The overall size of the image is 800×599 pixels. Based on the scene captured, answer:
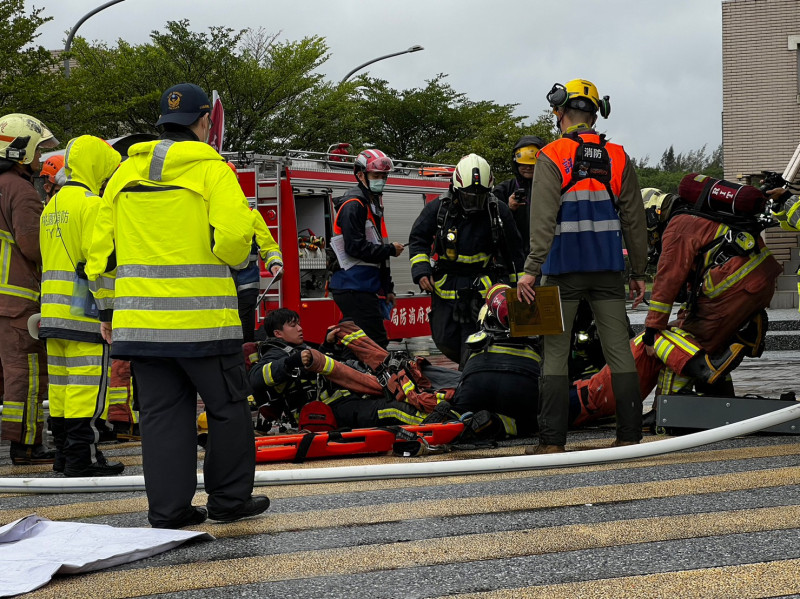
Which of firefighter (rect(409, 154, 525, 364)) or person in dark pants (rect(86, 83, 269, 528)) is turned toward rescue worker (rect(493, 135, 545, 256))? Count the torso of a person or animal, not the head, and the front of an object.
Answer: the person in dark pants

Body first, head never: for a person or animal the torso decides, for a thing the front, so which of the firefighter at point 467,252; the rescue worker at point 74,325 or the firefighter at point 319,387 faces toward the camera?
the firefighter at point 467,252

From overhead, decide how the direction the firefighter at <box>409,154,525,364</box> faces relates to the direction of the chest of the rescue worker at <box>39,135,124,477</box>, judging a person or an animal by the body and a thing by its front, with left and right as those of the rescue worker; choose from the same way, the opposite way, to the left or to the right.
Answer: the opposite way

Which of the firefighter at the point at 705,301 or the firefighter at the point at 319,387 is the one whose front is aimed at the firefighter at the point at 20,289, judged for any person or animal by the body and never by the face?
the firefighter at the point at 705,301

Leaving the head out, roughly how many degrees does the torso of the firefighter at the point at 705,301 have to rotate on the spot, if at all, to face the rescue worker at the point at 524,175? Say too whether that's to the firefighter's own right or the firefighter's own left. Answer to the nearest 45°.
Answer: approximately 45° to the firefighter's own right

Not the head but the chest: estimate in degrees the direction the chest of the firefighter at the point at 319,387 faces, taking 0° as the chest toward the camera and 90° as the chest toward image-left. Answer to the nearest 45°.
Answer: approximately 270°

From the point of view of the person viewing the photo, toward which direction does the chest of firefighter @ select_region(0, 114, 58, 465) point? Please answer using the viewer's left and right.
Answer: facing to the right of the viewer

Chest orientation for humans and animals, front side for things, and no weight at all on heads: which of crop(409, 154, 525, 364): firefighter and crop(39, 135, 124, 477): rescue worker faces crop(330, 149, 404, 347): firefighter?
the rescue worker

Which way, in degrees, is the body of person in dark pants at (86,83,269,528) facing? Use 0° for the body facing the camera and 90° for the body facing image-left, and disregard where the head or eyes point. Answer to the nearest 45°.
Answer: approximately 225°

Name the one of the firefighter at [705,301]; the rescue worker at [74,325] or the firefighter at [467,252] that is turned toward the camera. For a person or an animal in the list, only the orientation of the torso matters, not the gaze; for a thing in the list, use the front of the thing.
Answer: the firefighter at [467,252]

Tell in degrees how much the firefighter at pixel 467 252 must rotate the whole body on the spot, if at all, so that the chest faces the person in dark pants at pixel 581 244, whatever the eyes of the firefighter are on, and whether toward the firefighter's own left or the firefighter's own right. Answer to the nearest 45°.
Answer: approximately 45° to the firefighter's own left

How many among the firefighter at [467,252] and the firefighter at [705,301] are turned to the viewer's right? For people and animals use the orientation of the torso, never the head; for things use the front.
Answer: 0

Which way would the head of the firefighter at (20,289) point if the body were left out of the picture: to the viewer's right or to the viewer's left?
to the viewer's right

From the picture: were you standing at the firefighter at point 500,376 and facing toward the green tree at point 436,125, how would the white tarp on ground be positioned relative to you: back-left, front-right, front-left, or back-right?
back-left

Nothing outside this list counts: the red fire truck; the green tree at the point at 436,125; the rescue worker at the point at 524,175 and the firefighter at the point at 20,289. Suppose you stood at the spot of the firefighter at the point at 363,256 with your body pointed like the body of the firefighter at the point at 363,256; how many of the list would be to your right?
1
